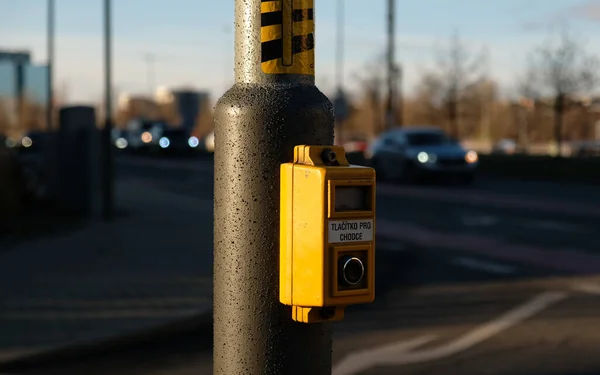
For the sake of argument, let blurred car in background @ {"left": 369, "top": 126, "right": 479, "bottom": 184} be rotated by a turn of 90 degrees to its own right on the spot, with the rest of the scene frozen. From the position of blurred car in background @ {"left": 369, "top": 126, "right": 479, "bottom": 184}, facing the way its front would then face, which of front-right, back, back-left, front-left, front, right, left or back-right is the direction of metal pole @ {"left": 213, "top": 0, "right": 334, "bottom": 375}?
front-left

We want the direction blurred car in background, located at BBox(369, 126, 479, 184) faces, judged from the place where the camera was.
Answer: facing the viewer and to the right of the viewer

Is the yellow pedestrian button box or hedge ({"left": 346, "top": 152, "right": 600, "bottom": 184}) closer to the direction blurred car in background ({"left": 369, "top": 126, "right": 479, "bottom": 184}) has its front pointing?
the yellow pedestrian button box

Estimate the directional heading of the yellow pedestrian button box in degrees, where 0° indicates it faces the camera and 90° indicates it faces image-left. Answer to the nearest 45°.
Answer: approximately 315°

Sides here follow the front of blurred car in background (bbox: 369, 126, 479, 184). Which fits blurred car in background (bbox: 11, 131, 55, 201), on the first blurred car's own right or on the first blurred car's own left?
on the first blurred car's own right

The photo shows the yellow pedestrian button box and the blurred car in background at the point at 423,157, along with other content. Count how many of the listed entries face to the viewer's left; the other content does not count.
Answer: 0

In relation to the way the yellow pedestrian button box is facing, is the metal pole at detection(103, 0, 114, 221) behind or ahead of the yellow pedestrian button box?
behind

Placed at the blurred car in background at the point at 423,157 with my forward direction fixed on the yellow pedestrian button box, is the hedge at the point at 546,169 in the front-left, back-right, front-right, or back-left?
back-left
